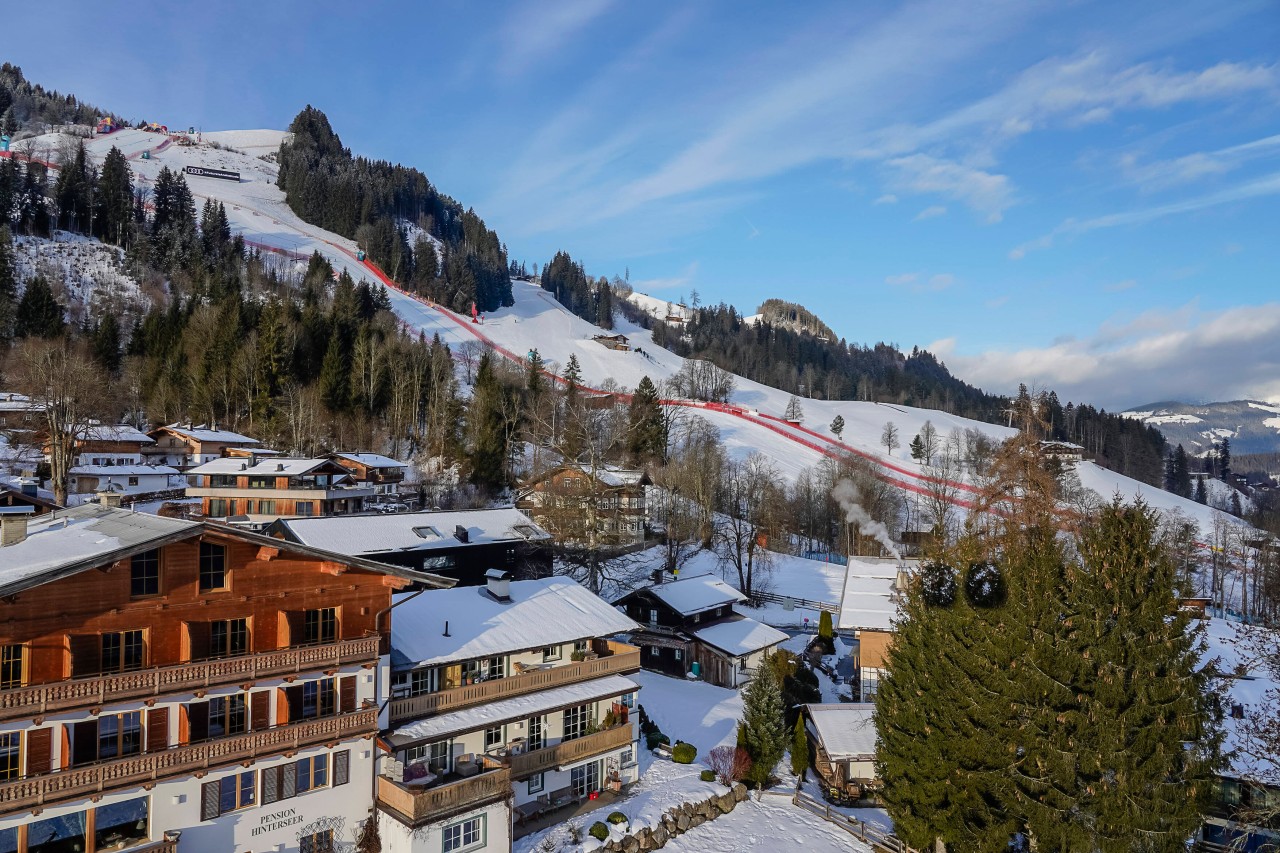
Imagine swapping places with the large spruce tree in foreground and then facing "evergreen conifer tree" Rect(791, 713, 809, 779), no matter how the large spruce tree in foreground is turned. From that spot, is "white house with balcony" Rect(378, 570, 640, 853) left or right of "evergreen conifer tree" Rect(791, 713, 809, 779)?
left

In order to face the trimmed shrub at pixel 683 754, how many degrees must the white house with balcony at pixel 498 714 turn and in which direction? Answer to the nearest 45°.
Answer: approximately 90° to its left

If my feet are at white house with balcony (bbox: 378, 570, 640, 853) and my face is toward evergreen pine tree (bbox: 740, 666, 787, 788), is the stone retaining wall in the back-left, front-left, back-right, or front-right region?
front-right

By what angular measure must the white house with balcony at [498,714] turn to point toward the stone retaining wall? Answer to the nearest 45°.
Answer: approximately 45° to its left

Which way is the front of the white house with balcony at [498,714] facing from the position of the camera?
facing the viewer and to the right of the viewer

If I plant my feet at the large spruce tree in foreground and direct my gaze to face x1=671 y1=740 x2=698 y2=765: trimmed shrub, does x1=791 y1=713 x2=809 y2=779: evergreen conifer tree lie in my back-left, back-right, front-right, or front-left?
front-right

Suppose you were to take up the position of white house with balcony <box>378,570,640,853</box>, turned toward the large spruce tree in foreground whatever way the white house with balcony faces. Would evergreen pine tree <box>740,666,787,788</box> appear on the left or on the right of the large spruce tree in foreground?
left

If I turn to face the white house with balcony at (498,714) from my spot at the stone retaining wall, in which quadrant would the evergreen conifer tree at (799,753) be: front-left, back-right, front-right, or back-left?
back-right

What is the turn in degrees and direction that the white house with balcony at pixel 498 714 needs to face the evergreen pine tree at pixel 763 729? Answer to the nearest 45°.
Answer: approximately 45° to its left

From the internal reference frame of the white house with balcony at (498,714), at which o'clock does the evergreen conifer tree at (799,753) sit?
The evergreen conifer tree is roughly at 10 o'clock from the white house with balcony.
